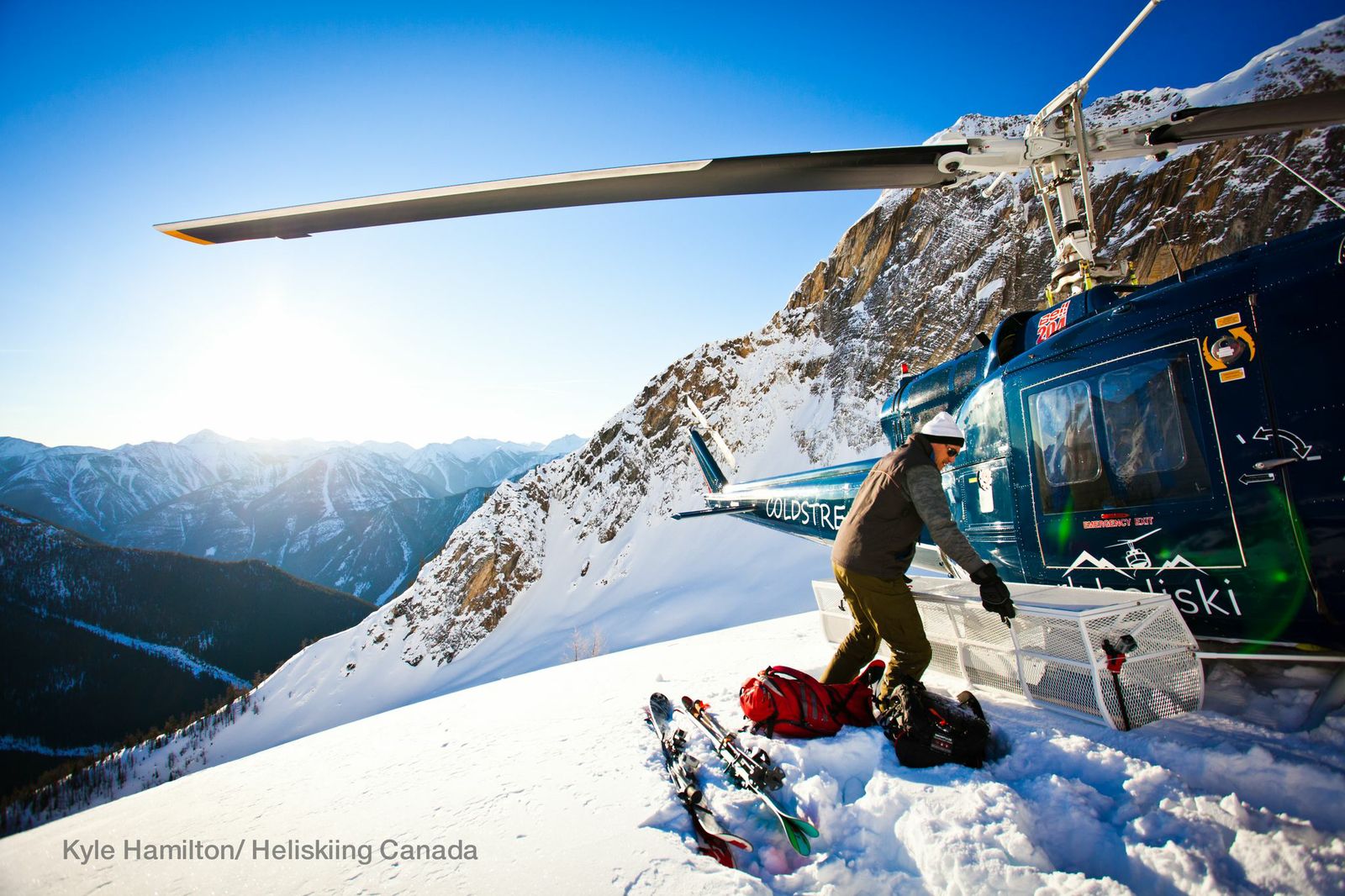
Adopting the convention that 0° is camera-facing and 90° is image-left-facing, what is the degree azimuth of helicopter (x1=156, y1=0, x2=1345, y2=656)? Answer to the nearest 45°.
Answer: approximately 315°

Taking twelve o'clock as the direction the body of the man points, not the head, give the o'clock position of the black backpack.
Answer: The black backpack is roughly at 3 o'clock from the man.

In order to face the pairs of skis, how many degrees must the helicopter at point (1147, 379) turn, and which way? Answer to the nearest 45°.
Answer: approximately 135° to its right

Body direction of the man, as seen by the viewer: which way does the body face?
to the viewer's right

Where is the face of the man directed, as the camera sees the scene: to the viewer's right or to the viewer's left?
to the viewer's right

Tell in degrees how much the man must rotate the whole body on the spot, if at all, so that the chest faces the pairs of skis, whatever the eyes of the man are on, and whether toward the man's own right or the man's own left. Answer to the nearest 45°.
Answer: approximately 135° to the man's own right
